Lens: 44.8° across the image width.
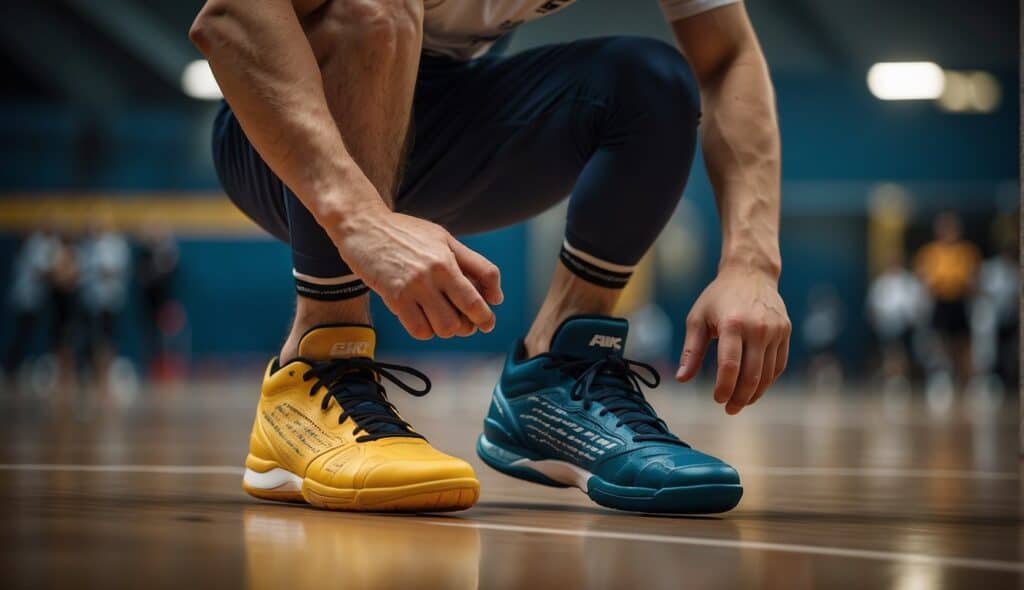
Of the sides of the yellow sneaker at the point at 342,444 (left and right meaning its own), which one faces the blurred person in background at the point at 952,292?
left

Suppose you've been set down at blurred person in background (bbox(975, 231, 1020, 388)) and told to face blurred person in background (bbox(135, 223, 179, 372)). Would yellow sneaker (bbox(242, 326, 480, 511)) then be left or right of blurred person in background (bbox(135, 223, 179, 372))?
left

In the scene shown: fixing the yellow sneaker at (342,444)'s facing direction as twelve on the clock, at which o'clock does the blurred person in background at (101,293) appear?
The blurred person in background is roughly at 7 o'clock from the yellow sneaker.

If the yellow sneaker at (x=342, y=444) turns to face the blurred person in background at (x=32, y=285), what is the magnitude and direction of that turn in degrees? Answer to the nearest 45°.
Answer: approximately 135° to its left

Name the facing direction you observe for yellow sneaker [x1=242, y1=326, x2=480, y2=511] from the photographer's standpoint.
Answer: facing the viewer and to the right of the viewer

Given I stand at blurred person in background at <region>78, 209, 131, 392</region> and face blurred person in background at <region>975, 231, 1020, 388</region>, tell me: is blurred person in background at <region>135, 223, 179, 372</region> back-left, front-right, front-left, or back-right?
front-left

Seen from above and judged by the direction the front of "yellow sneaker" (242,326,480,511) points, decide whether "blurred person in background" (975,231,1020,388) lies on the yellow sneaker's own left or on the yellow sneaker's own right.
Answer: on the yellow sneaker's own left

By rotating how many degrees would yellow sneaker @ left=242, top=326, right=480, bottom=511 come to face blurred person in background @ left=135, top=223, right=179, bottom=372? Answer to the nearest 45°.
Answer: approximately 135° to its left

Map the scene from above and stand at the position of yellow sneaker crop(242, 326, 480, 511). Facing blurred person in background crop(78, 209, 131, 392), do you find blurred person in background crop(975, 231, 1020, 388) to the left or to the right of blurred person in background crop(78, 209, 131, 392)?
right
